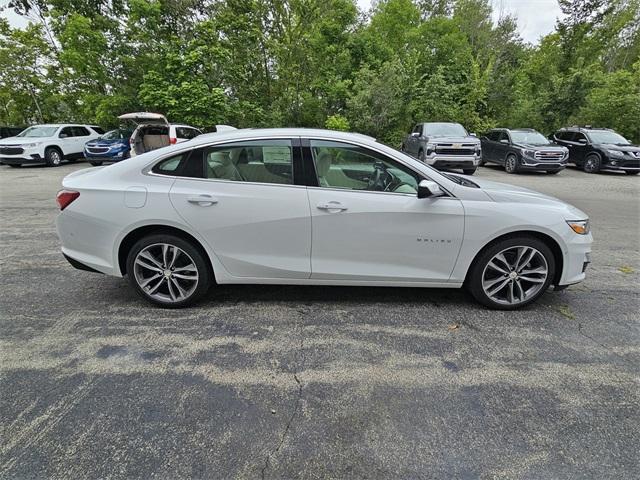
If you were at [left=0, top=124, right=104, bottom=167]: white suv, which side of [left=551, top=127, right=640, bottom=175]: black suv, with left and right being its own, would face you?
right

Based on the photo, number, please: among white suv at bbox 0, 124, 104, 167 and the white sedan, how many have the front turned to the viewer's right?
1

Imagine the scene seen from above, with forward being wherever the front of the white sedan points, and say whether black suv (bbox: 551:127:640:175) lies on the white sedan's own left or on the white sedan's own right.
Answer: on the white sedan's own left

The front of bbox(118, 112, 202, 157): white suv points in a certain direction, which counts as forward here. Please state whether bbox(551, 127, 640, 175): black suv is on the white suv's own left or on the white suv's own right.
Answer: on the white suv's own right

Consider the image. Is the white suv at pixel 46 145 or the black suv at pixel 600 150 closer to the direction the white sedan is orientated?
the black suv

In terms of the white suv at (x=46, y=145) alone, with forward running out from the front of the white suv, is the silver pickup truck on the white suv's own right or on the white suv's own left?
on the white suv's own left

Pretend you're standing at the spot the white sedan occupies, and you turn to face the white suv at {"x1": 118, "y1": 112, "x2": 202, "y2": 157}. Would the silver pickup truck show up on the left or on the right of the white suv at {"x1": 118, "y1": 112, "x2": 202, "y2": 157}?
right

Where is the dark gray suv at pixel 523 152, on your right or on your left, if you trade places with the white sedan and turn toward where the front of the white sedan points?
on your left

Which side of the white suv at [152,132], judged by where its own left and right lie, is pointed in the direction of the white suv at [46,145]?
left

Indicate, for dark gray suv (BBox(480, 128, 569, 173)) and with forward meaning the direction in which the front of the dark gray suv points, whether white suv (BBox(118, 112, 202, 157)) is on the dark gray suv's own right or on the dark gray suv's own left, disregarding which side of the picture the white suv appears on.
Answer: on the dark gray suv's own right

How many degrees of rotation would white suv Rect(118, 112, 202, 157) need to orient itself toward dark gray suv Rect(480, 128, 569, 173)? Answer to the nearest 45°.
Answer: approximately 45° to its right

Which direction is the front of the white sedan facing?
to the viewer's right

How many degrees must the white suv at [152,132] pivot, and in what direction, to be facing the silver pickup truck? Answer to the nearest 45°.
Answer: approximately 90° to its right

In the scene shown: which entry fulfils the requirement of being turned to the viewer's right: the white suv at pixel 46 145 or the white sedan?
the white sedan

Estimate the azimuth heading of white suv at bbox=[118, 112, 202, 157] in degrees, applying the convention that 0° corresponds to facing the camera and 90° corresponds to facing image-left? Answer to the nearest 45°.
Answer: approximately 225°

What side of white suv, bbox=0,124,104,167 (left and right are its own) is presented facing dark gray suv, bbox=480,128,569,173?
left
